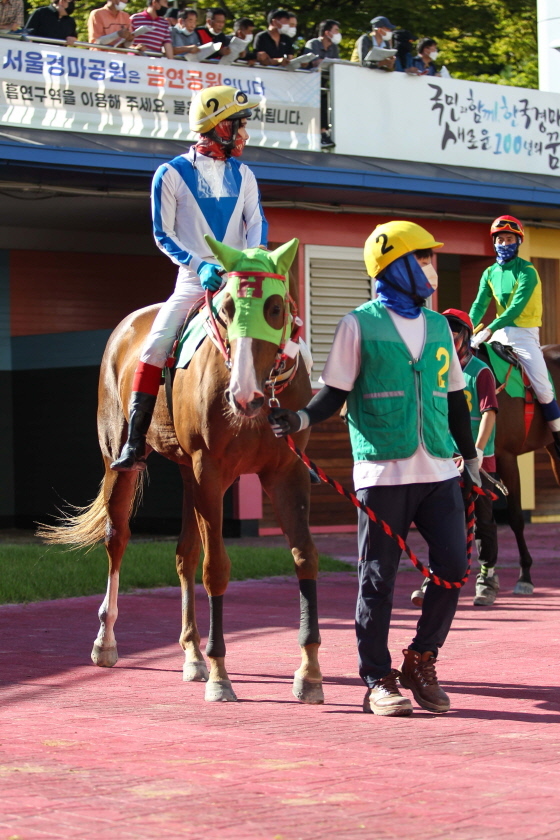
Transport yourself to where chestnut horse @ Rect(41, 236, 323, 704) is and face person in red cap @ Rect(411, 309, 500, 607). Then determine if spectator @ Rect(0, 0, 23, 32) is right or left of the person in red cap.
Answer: left

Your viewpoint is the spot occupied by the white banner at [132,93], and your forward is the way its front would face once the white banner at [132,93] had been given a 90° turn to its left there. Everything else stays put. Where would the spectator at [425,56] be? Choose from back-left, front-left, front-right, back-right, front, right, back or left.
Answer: front-left

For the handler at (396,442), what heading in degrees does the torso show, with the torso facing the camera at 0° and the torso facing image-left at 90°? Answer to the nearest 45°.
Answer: approximately 315°

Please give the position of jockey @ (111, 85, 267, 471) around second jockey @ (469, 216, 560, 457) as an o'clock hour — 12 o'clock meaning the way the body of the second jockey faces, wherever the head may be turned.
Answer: The jockey is roughly at 11 o'clock from the second jockey.

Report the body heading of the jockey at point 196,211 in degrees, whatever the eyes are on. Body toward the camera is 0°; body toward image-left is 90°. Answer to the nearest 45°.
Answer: approximately 315°

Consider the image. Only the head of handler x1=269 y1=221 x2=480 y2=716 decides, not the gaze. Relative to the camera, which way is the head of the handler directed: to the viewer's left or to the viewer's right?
to the viewer's right

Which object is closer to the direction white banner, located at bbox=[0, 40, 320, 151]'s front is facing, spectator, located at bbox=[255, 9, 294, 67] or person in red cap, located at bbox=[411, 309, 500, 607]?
the person in red cap

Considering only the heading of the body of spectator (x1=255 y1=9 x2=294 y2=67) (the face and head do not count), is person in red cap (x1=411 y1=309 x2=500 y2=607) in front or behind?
in front

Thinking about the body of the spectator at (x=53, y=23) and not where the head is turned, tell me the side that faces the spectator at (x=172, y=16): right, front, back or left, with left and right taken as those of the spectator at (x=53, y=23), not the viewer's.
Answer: left

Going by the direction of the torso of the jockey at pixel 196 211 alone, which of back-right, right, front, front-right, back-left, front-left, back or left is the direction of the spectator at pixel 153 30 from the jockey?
back-left
